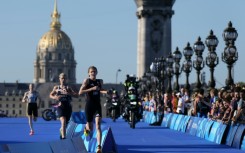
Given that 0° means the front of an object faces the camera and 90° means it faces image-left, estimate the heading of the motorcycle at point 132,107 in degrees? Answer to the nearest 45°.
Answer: approximately 0°

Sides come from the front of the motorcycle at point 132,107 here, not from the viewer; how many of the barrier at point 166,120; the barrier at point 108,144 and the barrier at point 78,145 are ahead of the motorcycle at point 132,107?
2

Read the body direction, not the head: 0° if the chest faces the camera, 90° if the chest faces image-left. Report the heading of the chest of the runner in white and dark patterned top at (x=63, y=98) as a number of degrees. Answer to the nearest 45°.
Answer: approximately 0°

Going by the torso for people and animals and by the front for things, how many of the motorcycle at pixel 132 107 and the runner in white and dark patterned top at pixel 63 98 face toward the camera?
2

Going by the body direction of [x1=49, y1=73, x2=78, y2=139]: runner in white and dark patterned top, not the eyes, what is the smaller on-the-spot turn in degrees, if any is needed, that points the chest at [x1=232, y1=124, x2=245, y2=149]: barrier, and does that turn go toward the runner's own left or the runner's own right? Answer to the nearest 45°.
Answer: approximately 90° to the runner's own left

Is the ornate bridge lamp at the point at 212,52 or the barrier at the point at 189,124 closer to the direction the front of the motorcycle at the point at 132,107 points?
the barrier

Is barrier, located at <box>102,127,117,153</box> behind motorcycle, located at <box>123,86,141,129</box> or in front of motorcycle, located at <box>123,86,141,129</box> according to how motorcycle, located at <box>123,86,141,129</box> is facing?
in front
